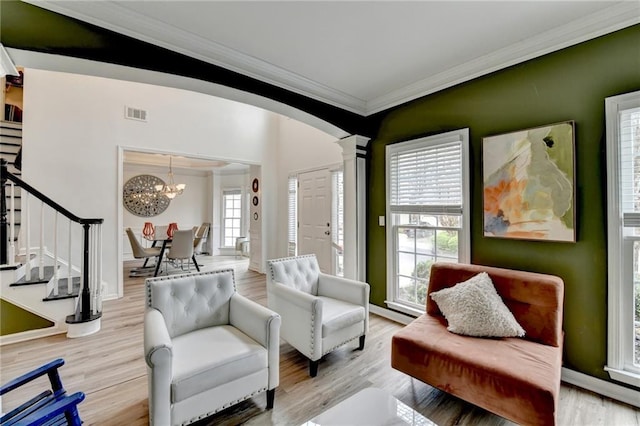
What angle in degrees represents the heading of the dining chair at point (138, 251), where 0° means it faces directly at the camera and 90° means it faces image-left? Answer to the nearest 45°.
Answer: approximately 270°

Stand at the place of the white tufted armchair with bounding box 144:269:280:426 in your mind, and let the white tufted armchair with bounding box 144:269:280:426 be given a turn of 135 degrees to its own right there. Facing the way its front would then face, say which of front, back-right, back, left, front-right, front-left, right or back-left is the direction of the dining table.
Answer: right

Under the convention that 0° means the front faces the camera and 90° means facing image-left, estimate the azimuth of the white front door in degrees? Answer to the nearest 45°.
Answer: approximately 45°

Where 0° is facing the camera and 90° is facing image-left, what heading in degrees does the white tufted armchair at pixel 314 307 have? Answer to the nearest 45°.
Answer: approximately 315°

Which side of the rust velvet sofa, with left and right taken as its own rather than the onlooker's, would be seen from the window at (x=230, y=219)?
right

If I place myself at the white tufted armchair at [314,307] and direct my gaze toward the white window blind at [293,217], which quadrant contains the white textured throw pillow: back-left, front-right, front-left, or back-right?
back-right

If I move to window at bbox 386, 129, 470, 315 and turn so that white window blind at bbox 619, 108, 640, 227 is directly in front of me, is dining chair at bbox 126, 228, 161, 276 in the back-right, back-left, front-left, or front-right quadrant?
back-right

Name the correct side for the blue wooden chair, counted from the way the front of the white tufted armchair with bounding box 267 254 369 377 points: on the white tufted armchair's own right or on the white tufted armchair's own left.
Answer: on the white tufted armchair's own right

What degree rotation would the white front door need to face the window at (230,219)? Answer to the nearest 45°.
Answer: approximately 90° to its right

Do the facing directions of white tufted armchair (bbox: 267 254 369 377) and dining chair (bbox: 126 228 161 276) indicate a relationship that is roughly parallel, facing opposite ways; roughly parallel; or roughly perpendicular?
roughly perpendicular

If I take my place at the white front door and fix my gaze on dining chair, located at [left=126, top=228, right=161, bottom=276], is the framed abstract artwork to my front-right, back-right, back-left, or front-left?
back-left
